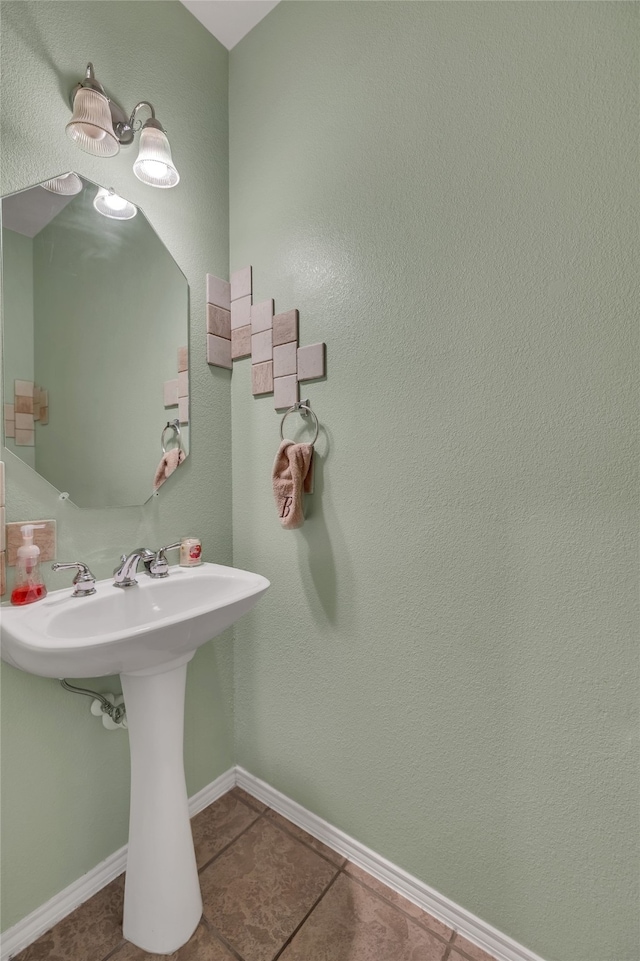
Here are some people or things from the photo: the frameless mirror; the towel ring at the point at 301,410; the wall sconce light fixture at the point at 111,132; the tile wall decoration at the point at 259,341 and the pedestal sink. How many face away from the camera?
0

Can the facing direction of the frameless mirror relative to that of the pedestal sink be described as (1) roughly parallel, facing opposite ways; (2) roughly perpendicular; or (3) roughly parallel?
roughly parallel

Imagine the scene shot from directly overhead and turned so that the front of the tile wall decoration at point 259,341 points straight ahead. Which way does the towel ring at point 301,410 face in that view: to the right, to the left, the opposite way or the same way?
the same way

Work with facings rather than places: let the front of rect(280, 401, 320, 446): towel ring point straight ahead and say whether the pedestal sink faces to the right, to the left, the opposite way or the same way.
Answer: to the left

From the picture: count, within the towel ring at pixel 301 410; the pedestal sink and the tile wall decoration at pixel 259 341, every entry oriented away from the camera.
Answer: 0

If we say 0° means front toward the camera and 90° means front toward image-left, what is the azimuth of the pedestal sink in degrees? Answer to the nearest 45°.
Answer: approximately 315°

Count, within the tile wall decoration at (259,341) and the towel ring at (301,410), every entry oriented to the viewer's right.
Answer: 0

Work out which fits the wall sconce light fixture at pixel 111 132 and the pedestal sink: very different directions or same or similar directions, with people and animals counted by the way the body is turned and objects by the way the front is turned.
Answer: same or similar directions

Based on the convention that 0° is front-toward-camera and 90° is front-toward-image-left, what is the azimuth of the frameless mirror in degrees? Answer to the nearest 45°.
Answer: approximately 315°

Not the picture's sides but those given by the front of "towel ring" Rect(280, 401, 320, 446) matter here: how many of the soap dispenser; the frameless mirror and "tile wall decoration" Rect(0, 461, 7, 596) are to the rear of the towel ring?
0

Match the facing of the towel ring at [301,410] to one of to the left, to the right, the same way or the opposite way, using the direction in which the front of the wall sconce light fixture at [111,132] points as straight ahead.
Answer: to the right

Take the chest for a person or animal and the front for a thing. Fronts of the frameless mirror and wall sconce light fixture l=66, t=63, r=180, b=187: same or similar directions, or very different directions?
same or similar directions

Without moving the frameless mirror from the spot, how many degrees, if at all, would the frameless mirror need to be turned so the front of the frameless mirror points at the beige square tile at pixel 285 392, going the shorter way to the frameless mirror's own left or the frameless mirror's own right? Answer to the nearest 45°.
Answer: approximately 45° to the frameless mirror's own left
